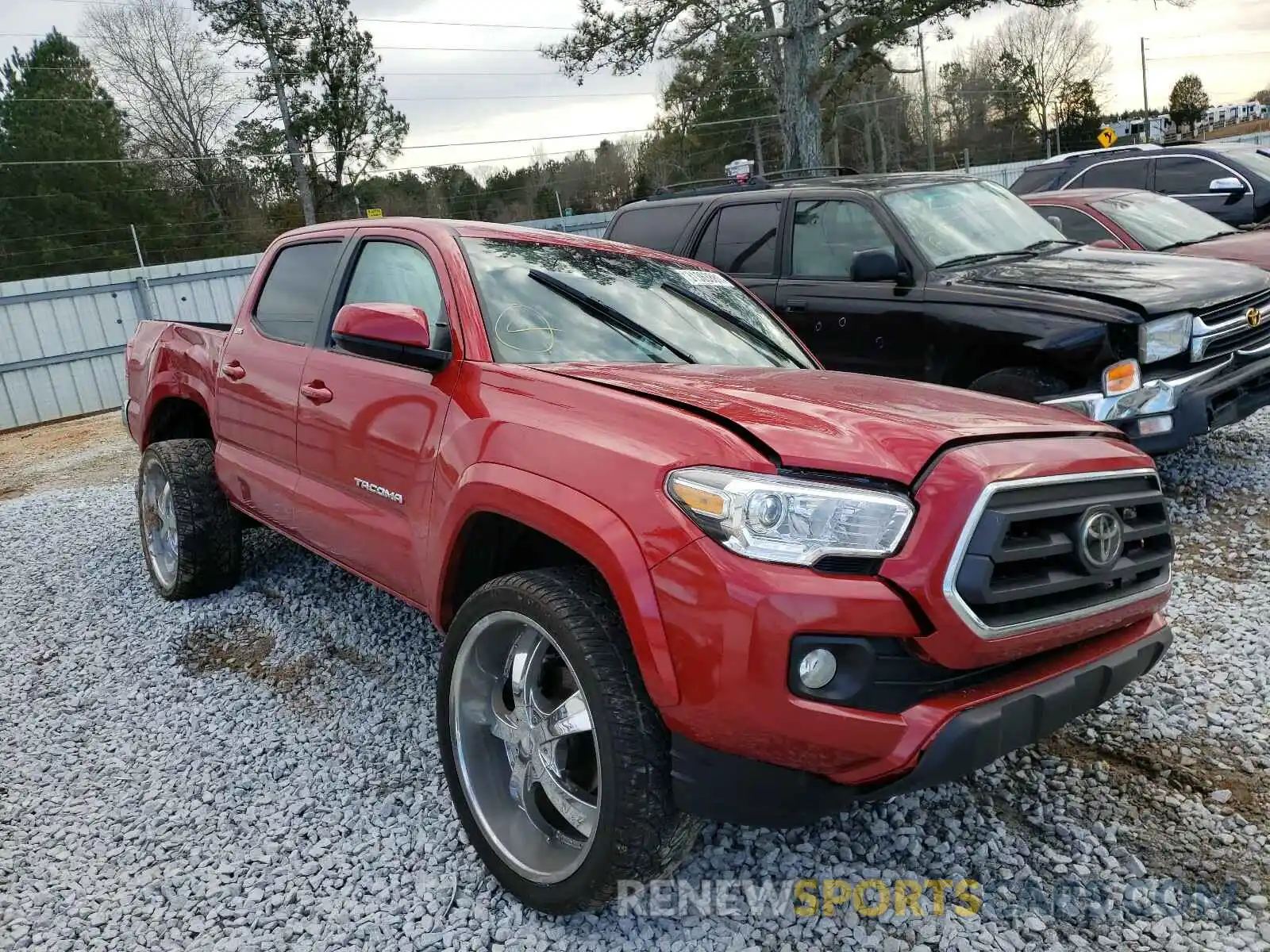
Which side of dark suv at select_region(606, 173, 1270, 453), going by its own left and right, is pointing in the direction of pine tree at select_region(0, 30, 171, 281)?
back

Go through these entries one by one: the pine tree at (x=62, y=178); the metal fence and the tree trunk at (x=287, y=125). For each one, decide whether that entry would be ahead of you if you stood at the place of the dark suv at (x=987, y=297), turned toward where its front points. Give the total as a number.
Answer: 0

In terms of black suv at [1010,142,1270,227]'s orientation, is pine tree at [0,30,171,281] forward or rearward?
rearward

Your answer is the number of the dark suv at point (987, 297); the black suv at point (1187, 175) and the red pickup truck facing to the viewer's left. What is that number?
0

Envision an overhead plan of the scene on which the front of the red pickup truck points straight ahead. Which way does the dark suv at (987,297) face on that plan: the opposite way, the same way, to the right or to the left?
the same way

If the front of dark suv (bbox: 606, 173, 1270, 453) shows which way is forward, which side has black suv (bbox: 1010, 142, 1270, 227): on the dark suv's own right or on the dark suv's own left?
on the dark suv's own left

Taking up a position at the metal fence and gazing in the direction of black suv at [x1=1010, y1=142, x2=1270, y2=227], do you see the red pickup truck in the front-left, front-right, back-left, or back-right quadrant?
front-right

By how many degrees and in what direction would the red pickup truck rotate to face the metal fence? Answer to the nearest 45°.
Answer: approximately 180°

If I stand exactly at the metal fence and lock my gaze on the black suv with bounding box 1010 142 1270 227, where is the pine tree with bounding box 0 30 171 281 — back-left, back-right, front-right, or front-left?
back-left

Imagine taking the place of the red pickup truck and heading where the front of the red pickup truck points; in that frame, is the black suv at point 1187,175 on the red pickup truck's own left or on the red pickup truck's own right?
on the red pickup truck's own left

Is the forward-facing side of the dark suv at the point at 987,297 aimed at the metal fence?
no

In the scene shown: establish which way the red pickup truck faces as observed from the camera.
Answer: facing the viewer and to the right of the viewer

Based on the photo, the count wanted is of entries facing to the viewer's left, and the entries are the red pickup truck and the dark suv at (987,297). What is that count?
0
